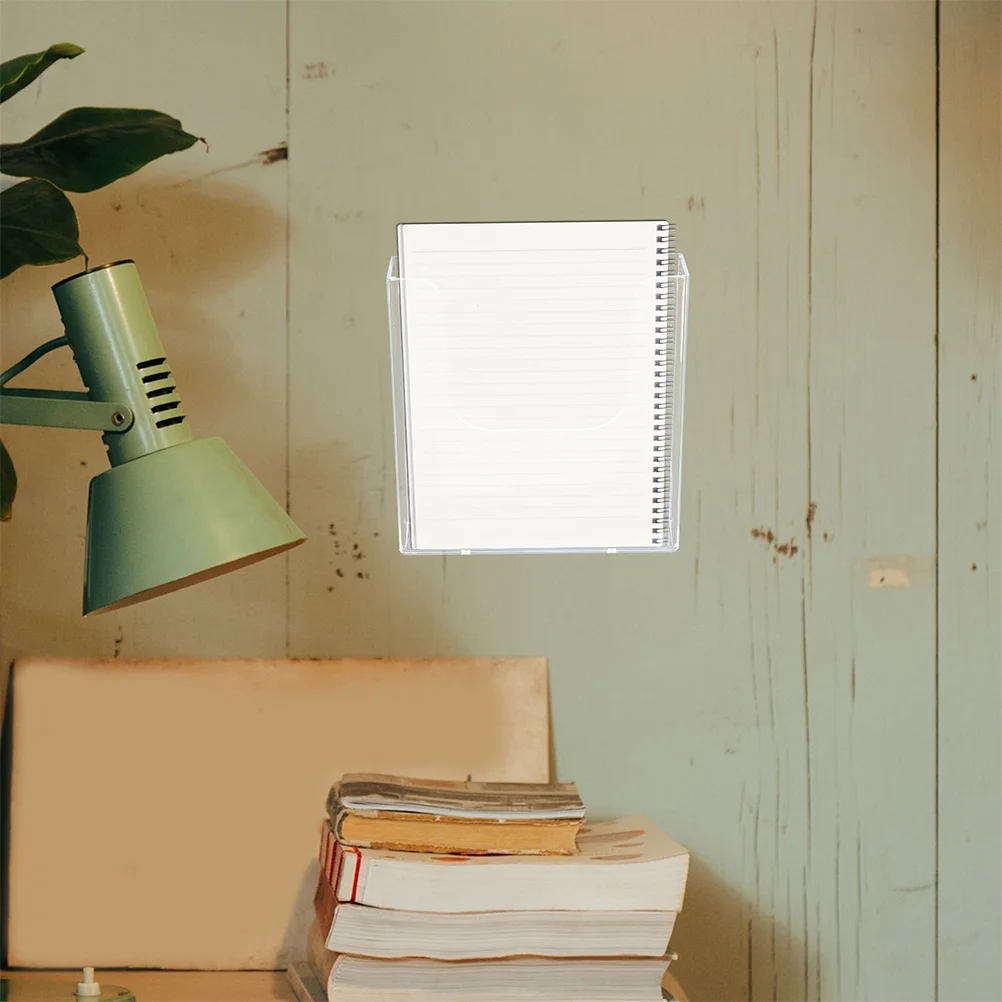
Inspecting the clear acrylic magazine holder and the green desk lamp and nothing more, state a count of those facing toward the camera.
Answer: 1

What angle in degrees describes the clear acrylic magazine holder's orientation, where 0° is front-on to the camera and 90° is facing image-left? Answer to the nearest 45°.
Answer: approximately 0°

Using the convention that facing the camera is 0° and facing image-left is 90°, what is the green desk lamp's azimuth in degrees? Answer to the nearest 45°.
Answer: approximately 270°

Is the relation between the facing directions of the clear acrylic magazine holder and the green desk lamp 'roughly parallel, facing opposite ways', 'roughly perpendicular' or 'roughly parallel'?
roughly perpendicular
